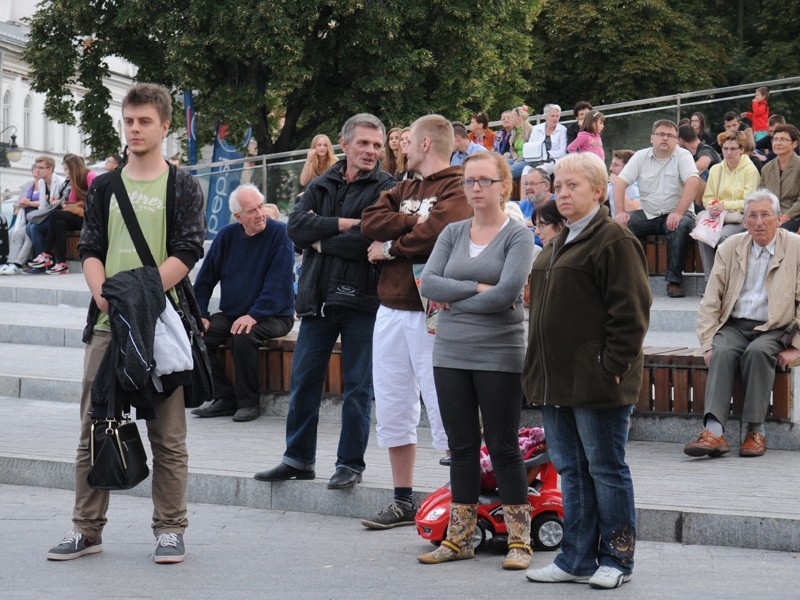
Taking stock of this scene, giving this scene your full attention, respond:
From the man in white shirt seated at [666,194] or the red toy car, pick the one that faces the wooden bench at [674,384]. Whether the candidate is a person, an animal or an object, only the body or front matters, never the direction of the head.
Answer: the man in white shirt seated

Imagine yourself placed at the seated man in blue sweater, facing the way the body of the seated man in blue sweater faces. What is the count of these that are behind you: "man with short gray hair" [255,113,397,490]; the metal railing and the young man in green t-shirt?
1

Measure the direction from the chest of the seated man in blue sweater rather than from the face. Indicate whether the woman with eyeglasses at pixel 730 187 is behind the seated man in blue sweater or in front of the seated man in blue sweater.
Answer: behind

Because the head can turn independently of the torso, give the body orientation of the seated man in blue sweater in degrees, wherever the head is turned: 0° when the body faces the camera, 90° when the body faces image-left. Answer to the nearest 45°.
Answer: approximately 45°

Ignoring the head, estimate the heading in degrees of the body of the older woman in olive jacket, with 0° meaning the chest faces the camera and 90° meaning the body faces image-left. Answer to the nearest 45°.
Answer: approximately 45°

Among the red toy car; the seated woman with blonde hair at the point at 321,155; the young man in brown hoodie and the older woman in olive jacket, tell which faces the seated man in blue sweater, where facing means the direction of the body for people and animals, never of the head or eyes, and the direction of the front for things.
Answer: the seated woman with blonde hair

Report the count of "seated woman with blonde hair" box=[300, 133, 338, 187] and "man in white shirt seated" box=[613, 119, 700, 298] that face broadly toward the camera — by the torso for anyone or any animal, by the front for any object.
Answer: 2

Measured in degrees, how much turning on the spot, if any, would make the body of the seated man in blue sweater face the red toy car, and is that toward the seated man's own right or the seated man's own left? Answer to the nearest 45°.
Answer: approximately 45° to the seated man's own left

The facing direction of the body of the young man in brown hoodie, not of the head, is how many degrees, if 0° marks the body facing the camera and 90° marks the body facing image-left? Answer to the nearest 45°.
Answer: approximately 45°

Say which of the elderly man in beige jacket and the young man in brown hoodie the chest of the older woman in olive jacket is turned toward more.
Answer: the young man in brown hoodie
